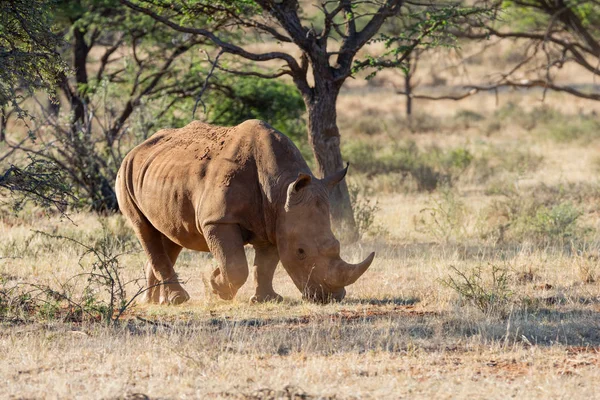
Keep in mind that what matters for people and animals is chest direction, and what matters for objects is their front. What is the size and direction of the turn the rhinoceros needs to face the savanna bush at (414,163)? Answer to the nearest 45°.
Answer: approximately 135° to its left

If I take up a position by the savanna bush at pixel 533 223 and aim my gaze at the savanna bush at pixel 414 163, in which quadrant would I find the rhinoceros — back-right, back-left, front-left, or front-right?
back-left

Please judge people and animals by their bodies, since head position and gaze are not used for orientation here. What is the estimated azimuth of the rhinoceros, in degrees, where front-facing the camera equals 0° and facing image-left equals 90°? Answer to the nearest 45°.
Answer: approximately 315°

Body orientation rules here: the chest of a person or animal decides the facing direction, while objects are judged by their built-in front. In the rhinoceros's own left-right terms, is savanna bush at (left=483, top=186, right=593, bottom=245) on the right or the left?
on its left
